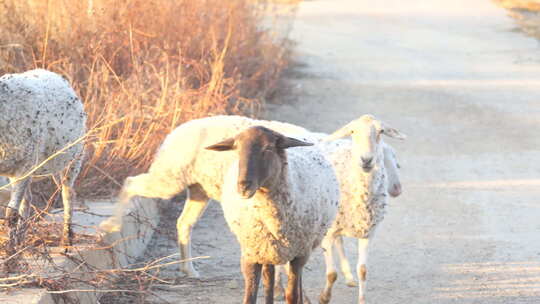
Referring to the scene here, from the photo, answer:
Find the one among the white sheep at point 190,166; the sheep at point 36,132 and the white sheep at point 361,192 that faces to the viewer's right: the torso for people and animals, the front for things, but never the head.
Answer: the white sheep at point 190,166

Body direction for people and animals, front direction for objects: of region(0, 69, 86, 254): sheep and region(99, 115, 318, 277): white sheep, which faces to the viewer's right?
the white sheep

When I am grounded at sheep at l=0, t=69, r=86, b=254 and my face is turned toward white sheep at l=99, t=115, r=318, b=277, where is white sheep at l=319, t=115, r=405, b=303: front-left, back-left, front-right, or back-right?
front-right

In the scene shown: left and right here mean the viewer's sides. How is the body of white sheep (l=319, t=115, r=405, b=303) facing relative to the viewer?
facing the viewer

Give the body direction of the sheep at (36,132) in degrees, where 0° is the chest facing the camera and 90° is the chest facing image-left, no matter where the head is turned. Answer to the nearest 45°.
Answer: approximately 90°

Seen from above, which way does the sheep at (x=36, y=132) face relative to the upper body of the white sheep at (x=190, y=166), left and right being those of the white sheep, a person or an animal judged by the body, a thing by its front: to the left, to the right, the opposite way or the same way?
the opposite way

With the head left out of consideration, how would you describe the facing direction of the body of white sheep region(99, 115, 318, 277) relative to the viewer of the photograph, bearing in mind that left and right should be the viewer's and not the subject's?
facing to the right of the viewer

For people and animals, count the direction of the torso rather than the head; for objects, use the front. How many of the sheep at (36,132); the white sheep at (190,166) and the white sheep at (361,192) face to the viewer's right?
1

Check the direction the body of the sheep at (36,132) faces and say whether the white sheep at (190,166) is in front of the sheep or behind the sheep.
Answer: behind

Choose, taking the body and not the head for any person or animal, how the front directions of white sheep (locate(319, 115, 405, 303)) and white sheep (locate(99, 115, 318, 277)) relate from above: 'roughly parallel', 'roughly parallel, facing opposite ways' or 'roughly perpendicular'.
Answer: roughly perpendicular

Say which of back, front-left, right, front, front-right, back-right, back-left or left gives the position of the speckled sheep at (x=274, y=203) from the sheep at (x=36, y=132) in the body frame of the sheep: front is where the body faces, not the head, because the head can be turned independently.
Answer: back-left

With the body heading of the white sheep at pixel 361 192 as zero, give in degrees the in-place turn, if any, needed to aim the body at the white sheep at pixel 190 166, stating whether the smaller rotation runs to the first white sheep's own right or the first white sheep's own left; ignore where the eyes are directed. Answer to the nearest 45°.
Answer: approximately 90° to the first white sheep's own right
